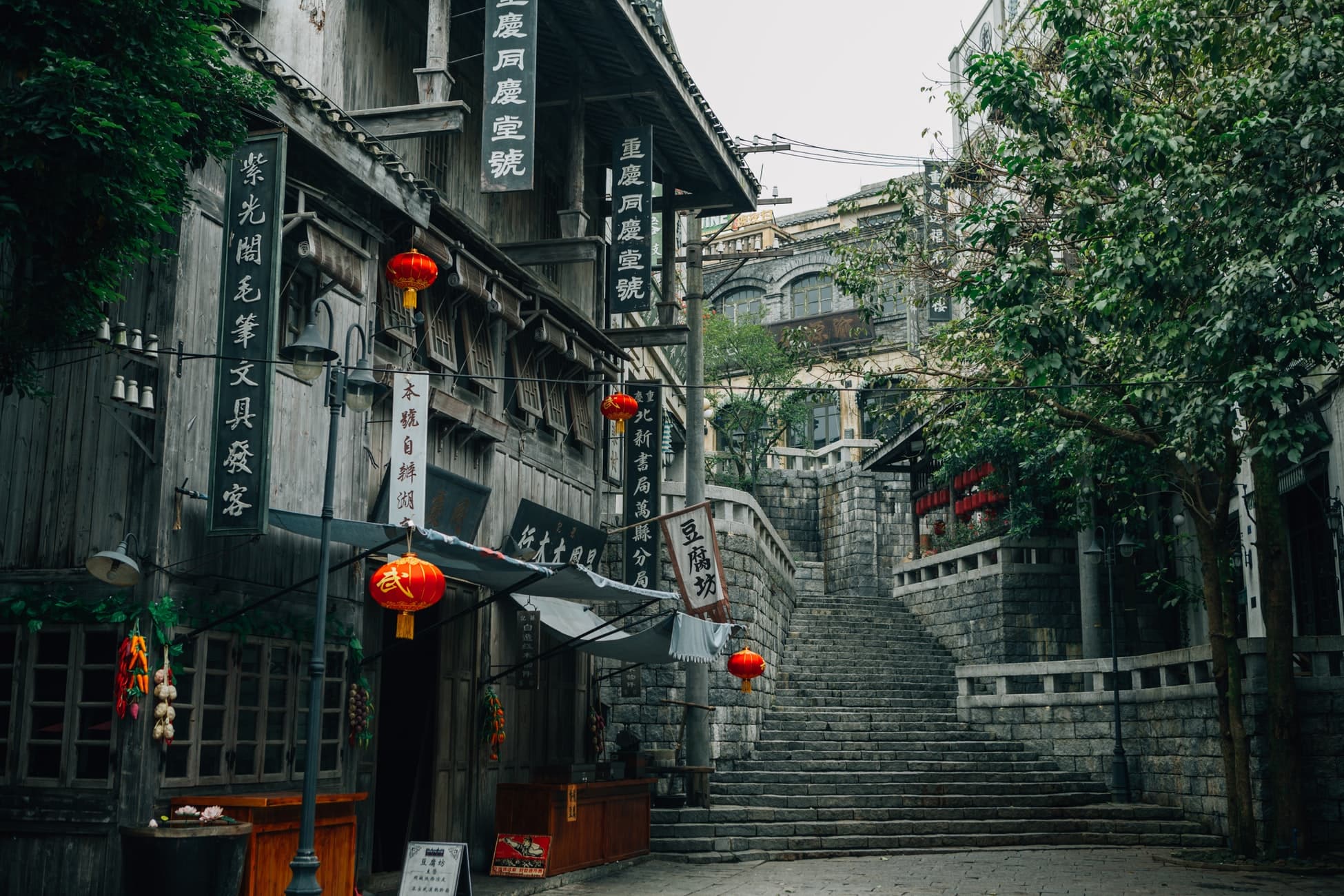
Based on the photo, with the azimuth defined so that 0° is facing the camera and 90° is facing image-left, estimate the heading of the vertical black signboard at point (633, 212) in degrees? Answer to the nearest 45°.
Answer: approximately 0°

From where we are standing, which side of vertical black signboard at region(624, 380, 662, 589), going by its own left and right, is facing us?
front

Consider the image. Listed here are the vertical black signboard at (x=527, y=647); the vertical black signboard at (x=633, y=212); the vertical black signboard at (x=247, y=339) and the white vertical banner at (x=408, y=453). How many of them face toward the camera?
4

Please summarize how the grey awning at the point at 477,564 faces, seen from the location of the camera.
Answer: facing the viewer and to the right of the viewer

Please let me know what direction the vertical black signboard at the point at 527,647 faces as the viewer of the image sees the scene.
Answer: facing the viewer

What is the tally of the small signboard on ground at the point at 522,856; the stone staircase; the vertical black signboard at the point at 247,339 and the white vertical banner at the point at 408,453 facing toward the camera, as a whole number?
4

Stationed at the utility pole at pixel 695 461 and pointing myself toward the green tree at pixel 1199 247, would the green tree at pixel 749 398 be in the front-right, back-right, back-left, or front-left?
back-left

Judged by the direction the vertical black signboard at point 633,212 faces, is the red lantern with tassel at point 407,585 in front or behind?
in front

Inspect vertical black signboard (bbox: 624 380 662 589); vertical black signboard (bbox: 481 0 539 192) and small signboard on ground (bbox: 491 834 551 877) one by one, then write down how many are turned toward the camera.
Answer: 3

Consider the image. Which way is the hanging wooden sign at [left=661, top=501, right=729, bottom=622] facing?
toward the camera

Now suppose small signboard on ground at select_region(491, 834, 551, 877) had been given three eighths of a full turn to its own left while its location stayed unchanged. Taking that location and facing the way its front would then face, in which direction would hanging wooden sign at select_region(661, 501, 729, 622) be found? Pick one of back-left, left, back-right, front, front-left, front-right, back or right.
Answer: front

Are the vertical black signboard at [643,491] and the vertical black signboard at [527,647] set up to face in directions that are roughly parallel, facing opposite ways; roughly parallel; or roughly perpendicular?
roughly parallel

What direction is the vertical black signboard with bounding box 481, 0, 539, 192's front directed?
toward the camera
